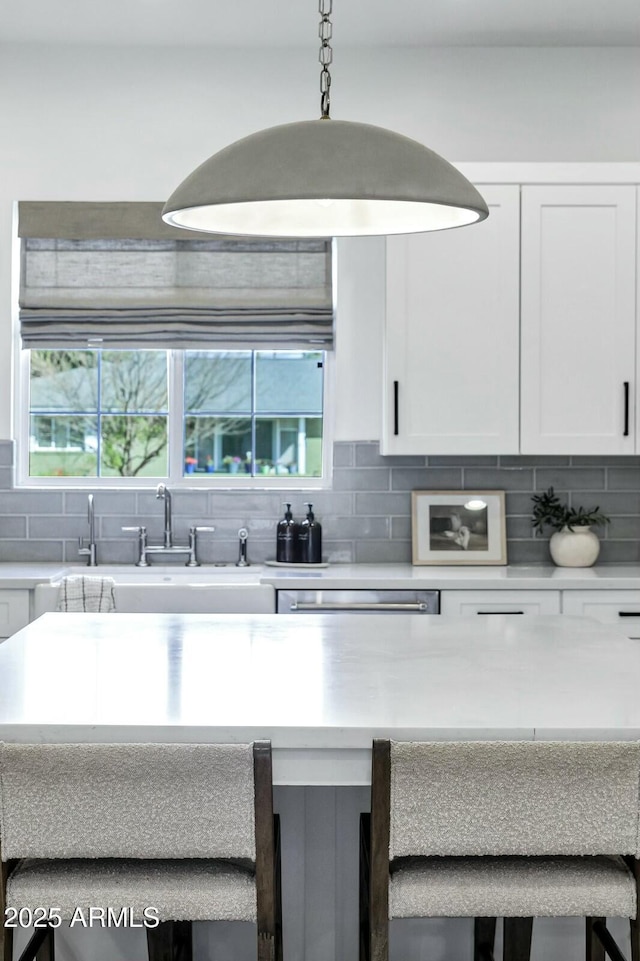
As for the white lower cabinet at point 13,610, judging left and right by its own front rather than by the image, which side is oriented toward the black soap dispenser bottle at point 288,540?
left

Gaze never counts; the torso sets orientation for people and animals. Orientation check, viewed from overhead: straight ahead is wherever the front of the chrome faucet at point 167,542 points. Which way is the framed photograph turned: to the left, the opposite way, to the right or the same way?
the same way

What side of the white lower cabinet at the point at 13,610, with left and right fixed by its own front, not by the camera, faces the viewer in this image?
front

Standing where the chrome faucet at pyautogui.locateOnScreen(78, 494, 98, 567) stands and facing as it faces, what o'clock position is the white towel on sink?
The white towel on sink is roughly at 12 o'clock from the chrome faucet.

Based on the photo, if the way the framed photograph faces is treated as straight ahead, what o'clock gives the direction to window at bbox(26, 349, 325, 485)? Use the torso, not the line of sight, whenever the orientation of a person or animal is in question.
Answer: The window is roughly at 3 o'clock from the framed photograph.

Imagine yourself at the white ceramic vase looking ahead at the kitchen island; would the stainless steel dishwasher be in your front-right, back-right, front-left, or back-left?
front-right

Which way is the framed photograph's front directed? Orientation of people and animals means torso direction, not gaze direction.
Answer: toward the camera

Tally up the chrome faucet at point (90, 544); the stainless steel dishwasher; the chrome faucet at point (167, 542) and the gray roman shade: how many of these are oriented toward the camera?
4

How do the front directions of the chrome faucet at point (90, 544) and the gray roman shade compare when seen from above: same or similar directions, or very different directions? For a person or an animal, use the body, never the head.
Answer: same or similar directions

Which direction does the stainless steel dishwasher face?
toward the camera

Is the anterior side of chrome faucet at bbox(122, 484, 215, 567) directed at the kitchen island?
yes

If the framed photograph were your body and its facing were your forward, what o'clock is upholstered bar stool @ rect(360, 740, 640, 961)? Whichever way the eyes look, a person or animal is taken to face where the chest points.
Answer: The upholstered bar stool is roughly at 12 o'clock from the framed photograph.

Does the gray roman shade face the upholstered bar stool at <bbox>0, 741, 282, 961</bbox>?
yes

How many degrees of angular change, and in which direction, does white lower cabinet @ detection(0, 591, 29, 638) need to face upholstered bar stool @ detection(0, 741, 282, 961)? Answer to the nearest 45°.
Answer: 0° — it already faces it

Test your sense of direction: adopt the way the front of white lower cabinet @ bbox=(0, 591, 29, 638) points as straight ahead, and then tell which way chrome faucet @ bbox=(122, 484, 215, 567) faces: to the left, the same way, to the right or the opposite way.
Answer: the same way
